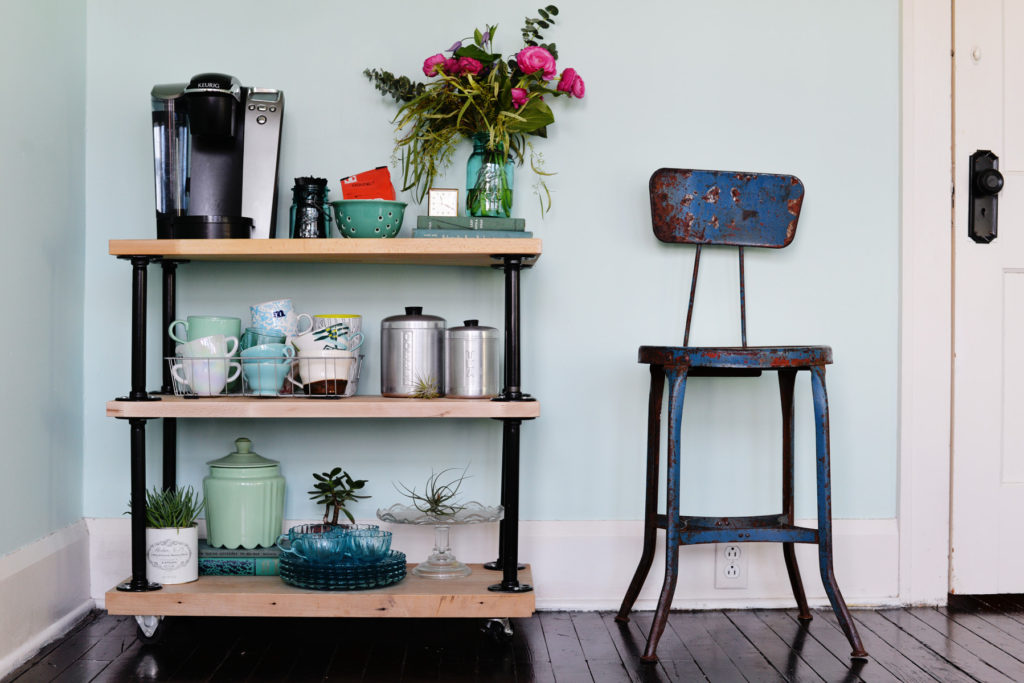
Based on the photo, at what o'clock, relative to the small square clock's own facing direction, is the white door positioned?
The white door is roughly at 9 o'clock from the small square clock.

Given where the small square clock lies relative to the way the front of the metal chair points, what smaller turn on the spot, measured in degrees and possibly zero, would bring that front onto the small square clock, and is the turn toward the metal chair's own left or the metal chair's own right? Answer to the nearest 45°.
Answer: approximately 90° to the metal chair's own right

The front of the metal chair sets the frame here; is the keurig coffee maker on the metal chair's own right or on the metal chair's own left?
on the metal chair's own right

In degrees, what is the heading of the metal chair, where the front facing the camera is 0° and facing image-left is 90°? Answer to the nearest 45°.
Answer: approximately 0°

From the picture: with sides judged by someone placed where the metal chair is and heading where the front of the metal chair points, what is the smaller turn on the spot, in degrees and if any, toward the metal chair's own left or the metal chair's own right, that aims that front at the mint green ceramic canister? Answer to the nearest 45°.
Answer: approximately 90° to the metal chair's own right

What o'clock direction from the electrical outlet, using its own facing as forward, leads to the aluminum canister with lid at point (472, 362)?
The aluminum canister with lid is roughly at 2 o'clock from the electrical outlet.

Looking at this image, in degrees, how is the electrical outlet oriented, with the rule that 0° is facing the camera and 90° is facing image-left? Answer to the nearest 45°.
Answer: approximately 0°
